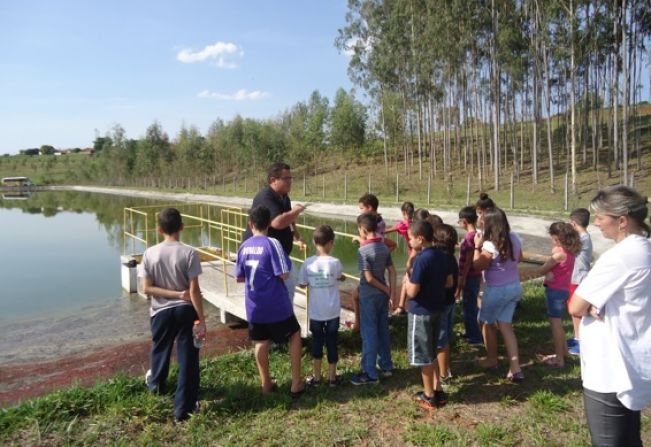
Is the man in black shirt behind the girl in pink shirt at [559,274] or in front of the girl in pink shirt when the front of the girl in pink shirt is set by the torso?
in front

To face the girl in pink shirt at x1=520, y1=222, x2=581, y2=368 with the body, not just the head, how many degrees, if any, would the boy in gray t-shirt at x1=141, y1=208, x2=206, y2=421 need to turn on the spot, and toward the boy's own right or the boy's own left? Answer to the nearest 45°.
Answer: approximately 90° to the boy's own right

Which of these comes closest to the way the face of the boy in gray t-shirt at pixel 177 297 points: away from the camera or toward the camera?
away from the camera

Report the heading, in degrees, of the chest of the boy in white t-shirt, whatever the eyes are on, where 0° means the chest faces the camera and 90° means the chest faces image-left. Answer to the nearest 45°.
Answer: approximately 180°

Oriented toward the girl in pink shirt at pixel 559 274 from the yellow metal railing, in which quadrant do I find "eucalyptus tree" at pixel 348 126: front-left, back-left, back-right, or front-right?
back-left

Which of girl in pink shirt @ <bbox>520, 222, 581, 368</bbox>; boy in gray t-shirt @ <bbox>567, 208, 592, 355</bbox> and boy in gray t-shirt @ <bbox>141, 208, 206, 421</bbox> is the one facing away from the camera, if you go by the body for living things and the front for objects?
boy in gray t-shirt @ <bbox>141, 208, 206, 421</bbox>

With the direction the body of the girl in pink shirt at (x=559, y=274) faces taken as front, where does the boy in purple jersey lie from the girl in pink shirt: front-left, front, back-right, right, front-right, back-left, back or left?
front-left

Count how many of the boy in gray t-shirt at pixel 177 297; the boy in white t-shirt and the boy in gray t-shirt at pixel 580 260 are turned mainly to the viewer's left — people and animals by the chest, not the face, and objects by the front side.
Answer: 1

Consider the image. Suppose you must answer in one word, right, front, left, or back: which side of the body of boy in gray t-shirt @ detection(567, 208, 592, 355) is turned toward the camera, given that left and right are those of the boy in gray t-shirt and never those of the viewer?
left

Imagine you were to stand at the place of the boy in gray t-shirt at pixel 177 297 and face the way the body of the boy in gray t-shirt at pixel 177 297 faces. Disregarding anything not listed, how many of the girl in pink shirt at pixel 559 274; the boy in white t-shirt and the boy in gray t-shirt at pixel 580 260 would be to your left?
0

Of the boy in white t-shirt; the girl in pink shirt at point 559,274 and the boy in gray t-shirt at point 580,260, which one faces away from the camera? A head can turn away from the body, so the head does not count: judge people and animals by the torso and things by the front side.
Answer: the boy in white t-shirt

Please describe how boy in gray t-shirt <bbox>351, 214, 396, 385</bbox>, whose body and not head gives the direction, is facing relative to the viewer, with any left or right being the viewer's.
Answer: facing away from the viewer and to the left of the viewer

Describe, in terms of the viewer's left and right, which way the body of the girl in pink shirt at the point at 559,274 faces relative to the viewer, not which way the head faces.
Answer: facing to the left of the viewer

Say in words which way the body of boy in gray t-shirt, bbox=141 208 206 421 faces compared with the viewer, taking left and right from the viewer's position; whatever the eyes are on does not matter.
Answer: facing away from the viewer
